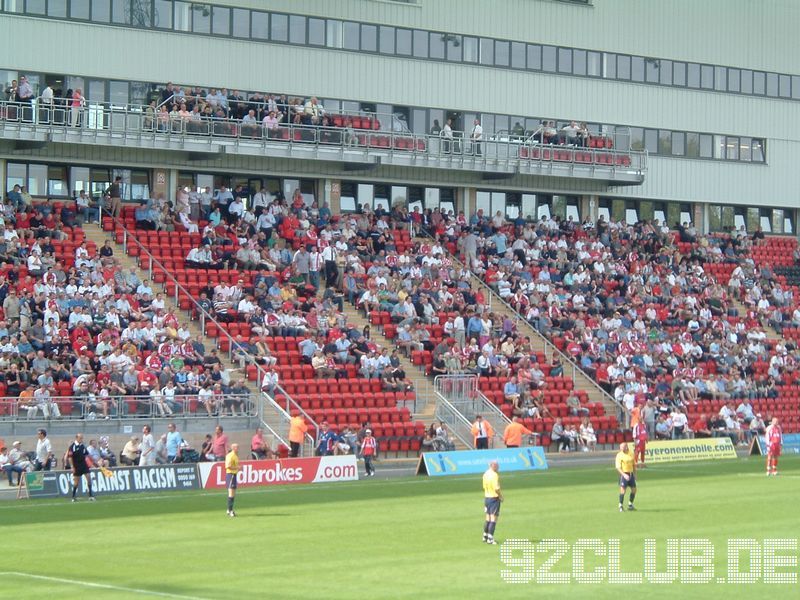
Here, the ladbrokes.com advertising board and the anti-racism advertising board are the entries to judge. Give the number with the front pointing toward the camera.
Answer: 2

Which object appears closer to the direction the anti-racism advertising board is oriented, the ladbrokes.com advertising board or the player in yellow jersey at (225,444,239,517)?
the player in yellow jersey

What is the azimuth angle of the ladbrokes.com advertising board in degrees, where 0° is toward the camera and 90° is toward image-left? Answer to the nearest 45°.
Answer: approximately 0°

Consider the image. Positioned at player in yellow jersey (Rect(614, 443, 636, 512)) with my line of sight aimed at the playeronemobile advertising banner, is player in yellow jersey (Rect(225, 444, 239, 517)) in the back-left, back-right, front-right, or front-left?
back-left

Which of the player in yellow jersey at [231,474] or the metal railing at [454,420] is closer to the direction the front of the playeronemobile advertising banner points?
the player in yellow jersey

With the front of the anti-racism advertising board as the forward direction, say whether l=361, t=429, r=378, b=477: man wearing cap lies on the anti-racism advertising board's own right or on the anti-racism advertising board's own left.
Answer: on the anti-racism advertising board's own left

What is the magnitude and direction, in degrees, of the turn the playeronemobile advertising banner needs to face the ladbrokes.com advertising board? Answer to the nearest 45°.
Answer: approximately 45° to its right
